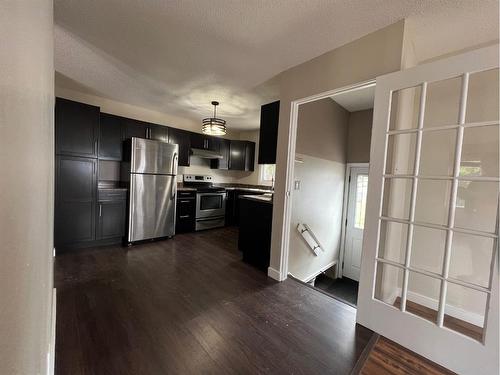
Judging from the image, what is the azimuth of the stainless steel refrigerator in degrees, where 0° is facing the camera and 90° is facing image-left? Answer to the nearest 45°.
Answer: approximately 315°

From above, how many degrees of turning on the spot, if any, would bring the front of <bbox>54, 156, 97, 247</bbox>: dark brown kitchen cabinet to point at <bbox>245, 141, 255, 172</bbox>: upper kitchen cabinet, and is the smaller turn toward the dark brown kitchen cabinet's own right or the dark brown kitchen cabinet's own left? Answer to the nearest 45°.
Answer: approximately 45° to the dark brown kitchen cabinet's own left

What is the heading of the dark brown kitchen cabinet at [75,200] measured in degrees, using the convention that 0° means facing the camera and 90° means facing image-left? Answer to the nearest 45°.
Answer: approximately 315°

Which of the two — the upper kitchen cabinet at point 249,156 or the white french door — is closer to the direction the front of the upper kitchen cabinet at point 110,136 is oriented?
the white french door

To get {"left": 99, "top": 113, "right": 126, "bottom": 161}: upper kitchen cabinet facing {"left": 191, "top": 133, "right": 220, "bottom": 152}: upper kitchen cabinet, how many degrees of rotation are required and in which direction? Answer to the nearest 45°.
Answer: approximately 45° to its left

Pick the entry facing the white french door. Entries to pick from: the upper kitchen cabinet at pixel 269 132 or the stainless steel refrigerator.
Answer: the stainless steel refrigerator

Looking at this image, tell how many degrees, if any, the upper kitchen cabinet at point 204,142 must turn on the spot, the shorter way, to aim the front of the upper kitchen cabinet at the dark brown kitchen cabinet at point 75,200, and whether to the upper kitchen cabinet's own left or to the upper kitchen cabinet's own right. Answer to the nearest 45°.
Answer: approximately 90° to the upper kitchen cabinet's own right

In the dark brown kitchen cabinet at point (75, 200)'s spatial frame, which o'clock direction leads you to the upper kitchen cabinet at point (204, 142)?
The upper kitchen cabinet is roughly at 10 o'clock from the dark brown kitchen cabinet.

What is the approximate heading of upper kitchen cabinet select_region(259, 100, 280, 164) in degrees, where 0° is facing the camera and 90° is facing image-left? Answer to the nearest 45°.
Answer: approximately 45°

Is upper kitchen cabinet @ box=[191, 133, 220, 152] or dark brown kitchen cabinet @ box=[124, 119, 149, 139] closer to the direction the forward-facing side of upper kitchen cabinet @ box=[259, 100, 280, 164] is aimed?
the dark brown kitchen cabinet
